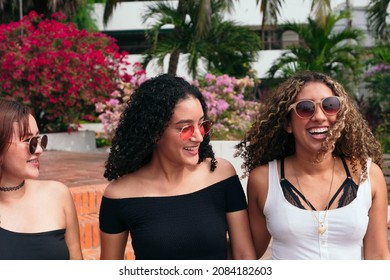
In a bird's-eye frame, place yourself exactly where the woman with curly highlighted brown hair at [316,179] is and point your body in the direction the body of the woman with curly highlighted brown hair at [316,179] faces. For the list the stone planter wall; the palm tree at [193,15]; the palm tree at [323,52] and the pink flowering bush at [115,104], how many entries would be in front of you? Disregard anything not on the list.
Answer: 0

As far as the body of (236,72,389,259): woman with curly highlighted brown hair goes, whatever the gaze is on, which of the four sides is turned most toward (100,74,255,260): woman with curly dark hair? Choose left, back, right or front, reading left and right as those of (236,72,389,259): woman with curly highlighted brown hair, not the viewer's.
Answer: right

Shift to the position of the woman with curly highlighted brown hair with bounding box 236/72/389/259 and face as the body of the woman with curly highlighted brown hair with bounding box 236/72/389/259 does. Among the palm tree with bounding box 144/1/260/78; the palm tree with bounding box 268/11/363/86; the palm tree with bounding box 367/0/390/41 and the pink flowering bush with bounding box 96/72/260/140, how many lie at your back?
4

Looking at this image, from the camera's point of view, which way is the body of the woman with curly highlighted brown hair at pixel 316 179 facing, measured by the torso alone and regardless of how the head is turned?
toward the camera

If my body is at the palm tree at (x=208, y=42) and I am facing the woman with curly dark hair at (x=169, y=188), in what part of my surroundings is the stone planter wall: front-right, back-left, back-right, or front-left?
front-right

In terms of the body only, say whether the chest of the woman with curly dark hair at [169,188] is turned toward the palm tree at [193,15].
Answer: no

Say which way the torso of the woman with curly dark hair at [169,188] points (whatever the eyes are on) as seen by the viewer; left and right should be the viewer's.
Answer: facing the viewer

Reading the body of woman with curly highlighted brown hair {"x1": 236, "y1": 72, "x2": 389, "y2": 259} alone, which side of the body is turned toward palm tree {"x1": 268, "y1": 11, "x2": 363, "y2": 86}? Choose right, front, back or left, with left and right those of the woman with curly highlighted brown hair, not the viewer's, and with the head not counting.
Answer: back

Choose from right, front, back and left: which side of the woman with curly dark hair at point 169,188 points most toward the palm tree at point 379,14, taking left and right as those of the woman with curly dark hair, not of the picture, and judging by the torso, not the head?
back

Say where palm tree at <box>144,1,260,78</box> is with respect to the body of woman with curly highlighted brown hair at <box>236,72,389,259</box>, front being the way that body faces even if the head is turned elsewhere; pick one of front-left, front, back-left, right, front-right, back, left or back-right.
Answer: back

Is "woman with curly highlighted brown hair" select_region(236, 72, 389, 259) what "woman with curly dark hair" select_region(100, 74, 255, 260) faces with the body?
no

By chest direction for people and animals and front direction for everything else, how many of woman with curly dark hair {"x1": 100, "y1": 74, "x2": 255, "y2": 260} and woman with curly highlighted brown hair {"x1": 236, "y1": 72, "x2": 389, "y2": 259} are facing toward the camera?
2

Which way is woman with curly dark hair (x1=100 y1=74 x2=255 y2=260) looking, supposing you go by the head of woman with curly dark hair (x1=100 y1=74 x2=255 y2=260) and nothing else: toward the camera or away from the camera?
toward the camera

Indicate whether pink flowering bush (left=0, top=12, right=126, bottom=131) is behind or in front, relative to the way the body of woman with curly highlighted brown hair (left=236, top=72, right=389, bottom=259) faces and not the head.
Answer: behind

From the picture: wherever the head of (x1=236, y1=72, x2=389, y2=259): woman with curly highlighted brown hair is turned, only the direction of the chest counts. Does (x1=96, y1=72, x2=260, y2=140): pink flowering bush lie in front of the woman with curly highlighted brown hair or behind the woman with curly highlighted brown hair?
behind

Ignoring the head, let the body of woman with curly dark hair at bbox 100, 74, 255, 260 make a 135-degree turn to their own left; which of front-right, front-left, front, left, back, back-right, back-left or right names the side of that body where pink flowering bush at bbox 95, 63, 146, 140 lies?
front-left

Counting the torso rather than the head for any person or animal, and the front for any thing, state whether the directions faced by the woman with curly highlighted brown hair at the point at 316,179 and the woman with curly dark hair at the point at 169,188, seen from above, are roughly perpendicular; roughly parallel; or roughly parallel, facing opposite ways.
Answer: roughly parallel
